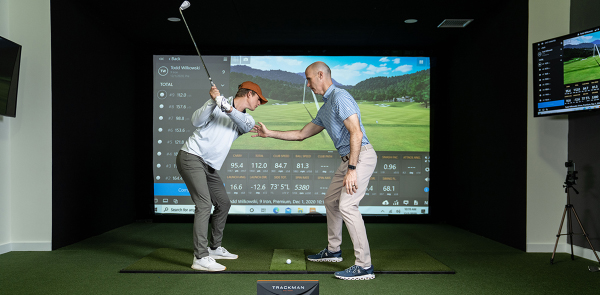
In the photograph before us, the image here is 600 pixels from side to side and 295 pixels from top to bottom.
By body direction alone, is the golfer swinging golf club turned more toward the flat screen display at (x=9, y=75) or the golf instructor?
the golf instructor

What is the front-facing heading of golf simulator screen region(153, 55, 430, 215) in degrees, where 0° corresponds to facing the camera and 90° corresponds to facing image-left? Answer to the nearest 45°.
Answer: approximately 0°

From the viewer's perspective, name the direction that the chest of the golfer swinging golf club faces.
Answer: to the viewer's right

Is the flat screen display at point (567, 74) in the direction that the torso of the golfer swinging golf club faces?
yes

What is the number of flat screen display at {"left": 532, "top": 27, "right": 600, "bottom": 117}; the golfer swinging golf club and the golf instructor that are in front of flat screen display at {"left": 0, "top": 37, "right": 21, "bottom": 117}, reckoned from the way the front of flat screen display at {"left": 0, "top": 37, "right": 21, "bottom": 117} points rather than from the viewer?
3

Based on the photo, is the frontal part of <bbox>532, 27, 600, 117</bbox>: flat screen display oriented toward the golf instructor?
yes

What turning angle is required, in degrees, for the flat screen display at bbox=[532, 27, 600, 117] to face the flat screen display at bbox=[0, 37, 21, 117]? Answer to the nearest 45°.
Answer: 0° — it already faces it

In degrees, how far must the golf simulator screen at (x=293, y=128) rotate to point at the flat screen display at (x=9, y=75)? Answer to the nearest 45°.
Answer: approximately 45° to its right

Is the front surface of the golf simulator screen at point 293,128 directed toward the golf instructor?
yes

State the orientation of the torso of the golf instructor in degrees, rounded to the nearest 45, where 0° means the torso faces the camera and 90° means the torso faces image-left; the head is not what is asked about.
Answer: approximately 90°

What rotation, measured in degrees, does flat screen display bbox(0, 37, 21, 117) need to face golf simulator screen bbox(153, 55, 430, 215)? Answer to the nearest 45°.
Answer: approximately 45° to its left

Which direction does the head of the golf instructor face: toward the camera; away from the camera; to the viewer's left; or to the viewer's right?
to the viewer's left

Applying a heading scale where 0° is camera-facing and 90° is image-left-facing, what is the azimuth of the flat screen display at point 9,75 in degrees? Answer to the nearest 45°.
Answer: approximately 315°

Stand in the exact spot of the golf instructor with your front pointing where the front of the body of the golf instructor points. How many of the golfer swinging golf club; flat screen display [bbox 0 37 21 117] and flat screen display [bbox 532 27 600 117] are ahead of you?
2
